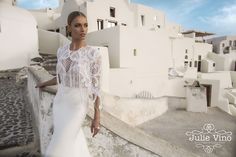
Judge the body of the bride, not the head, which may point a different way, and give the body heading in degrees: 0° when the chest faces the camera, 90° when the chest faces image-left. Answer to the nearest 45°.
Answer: approximately 45°
